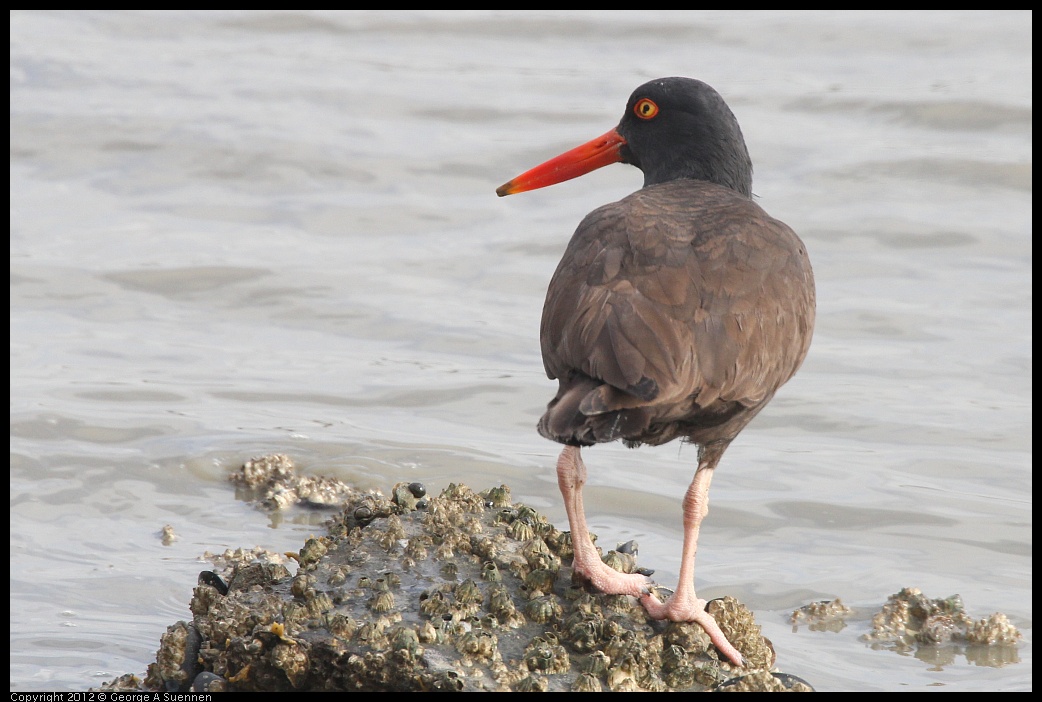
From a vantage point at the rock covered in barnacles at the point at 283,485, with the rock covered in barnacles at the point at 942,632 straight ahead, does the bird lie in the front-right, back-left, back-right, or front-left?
front-right

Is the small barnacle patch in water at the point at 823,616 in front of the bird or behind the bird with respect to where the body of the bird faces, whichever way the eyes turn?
in front

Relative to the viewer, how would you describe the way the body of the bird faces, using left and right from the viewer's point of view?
facing away from the viewer and to the right of the viewer

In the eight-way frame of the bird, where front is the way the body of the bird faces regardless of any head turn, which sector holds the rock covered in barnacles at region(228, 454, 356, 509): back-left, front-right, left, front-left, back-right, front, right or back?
left

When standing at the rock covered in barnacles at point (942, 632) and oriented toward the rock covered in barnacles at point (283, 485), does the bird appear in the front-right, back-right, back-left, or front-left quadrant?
front-left

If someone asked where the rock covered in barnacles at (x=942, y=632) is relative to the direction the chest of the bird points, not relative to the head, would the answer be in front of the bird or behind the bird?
in front
